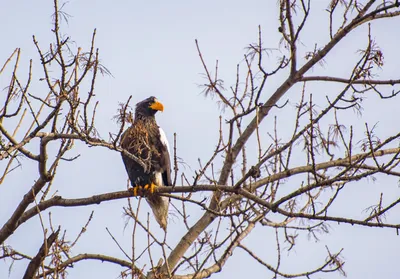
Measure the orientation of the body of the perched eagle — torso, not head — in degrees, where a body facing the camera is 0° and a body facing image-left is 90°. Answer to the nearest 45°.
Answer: approximately 45°
